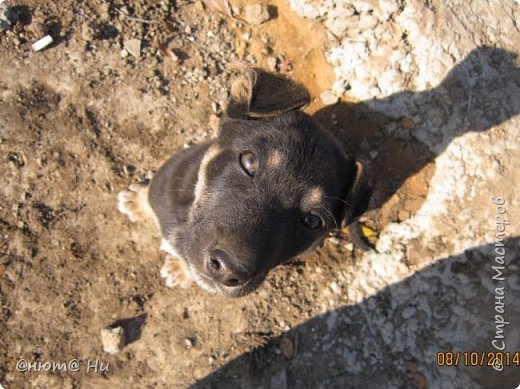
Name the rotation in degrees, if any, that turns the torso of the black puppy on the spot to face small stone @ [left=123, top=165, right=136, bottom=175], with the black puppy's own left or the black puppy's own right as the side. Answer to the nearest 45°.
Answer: approximately 90° to the black puppy's own right

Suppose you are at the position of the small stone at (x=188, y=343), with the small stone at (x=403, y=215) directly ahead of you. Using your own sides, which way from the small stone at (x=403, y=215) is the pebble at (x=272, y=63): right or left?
left

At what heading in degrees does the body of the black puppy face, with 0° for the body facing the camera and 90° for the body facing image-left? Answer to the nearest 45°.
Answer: approximately 45°

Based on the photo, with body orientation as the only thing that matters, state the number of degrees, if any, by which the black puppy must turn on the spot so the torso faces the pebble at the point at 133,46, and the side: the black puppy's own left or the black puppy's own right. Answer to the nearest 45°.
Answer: approximately 90° to the black puppy's own right
